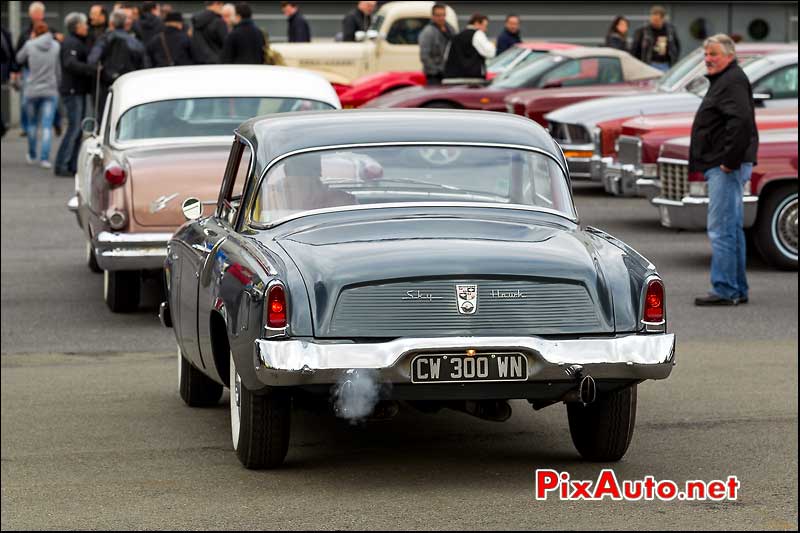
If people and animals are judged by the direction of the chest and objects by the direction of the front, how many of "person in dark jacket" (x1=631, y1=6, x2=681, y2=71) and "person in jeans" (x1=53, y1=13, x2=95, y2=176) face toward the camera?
1

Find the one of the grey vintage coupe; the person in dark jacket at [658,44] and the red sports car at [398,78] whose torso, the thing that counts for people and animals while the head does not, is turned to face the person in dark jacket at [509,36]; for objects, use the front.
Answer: the grey vintage coupe

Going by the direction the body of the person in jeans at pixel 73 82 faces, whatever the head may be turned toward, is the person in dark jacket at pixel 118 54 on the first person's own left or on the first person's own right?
on the first person's own right

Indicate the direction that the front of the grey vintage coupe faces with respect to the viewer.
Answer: facing away from the viewer

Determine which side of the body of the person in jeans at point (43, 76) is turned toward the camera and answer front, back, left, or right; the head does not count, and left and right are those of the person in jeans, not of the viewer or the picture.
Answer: back

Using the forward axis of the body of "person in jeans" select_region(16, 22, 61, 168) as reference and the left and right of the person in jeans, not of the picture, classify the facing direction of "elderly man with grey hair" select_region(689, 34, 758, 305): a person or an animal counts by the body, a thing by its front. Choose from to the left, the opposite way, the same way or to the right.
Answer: to the left

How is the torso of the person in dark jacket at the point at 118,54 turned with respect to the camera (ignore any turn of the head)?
away from the camera

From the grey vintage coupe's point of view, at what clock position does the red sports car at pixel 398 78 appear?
The red sports car is roughly at 12 o'clock from the grey vintage coupe.

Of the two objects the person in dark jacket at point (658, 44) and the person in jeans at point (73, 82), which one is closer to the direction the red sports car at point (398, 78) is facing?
the person in jeans

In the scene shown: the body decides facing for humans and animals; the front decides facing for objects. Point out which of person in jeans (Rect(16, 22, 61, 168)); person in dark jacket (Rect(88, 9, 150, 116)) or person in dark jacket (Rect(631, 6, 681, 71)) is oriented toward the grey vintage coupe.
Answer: person in dark jacket (Rect(631, 6, 681, 71))
